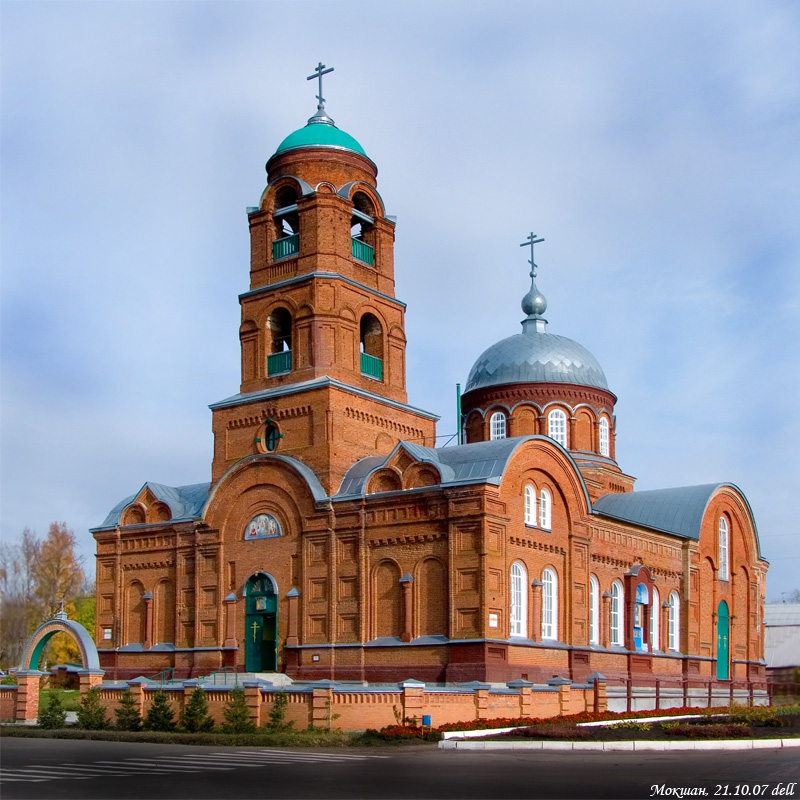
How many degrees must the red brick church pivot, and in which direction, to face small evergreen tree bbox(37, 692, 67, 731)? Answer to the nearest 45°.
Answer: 0° — it already faces it

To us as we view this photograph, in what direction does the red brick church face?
facing the viewer and to the left of the viewer

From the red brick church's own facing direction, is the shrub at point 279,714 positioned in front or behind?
in front

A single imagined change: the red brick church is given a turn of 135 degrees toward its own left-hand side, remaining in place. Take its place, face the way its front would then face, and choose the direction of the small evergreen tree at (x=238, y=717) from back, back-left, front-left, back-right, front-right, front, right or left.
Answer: right

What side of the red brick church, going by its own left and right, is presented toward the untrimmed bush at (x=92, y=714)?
front
